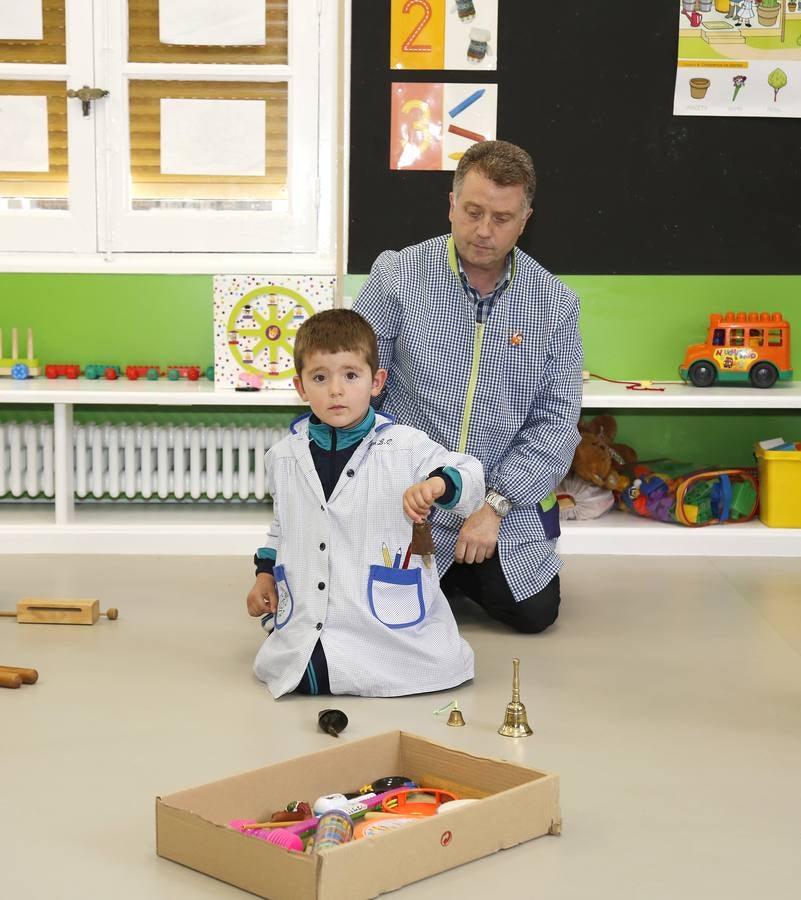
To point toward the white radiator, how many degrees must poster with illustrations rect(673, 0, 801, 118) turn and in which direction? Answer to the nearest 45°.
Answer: approximately 90° to its right

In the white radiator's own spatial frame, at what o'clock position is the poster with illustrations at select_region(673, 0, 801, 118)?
The poster with illustrations is roughly at 9 o'clock from the white radiator.

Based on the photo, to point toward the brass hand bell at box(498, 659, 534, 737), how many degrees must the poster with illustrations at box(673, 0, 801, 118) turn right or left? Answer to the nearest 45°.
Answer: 0° — it already faces it

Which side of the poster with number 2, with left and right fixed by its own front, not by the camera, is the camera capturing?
front

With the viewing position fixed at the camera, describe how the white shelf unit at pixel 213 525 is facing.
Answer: facing the viewer

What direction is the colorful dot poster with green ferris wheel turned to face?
toward the camera

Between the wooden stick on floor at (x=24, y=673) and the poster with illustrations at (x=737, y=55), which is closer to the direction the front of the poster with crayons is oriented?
the wooden stick on floor

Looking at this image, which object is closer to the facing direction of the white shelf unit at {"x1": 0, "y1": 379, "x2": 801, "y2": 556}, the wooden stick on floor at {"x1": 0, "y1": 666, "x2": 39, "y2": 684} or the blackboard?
the wooden stick on floor

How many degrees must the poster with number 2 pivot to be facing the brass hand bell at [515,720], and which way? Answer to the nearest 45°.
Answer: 0° — it already faces it
